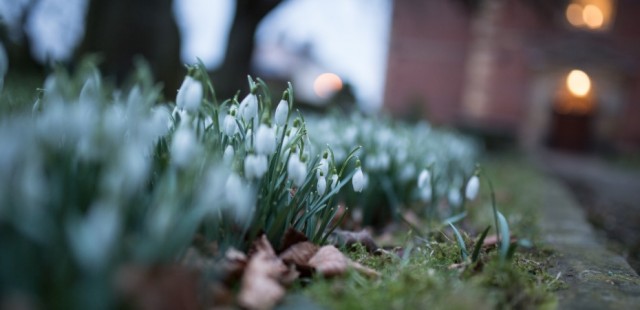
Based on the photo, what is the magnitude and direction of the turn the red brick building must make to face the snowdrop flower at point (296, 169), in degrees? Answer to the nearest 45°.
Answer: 0° — it already faces it

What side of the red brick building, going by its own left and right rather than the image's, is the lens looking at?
front

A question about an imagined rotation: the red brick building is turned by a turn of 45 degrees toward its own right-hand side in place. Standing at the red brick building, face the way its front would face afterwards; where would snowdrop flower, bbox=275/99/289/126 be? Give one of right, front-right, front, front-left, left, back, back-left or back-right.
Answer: front-left

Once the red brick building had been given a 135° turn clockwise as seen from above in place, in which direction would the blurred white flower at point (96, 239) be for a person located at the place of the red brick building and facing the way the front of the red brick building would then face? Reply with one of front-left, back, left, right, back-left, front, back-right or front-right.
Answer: back-left

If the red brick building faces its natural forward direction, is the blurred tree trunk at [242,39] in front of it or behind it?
in front

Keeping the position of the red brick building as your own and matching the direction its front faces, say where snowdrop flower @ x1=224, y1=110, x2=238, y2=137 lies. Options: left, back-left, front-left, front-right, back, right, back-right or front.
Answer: front

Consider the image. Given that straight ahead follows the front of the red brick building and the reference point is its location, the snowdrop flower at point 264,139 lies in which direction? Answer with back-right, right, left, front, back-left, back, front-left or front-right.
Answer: front

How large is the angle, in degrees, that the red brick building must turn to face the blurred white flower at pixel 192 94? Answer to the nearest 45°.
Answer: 0° — it already faces it

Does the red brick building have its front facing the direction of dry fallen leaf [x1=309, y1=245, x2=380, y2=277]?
yes

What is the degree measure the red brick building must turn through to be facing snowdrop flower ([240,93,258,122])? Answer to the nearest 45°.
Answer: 0° — it already faces it

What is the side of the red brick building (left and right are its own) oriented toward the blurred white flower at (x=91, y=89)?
front

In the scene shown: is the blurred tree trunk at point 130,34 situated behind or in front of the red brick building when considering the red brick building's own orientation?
in front

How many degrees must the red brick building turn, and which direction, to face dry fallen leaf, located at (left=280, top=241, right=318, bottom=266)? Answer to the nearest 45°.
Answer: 0° — it already faces it

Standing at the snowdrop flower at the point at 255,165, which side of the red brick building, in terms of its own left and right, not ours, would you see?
front

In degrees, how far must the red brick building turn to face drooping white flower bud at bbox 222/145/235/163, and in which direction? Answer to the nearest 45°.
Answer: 0° — it already faces it

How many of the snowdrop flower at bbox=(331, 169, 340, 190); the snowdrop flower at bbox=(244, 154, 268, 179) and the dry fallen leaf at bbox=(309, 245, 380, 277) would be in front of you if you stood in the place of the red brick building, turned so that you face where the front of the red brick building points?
3

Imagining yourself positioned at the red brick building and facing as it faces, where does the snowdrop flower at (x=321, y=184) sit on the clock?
The snowdrop flower is roughly at 12 o'clock from the red brick building.
